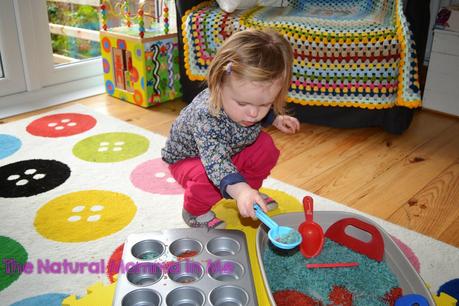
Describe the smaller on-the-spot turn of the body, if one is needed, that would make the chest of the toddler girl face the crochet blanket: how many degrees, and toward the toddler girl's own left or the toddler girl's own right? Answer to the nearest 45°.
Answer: approximately 90° to the toddler girl's own left

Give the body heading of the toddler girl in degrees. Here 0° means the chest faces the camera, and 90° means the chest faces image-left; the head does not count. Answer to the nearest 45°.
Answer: approximately 315°

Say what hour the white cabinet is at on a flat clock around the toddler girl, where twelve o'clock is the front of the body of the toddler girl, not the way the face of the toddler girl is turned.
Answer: The white cabinet is roughly at 9 o'clock from the toddler girl.
